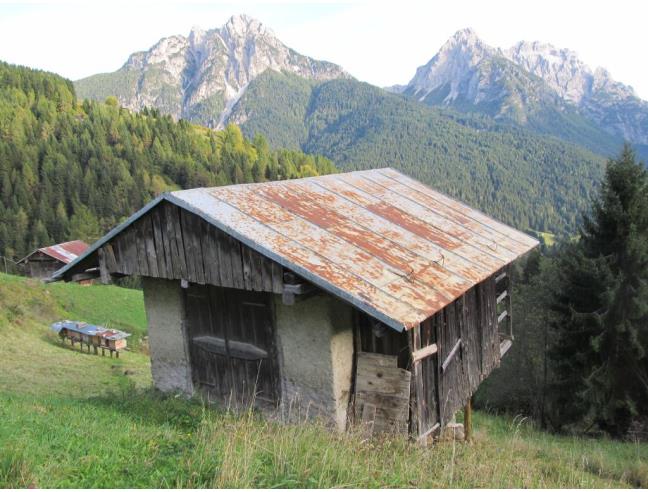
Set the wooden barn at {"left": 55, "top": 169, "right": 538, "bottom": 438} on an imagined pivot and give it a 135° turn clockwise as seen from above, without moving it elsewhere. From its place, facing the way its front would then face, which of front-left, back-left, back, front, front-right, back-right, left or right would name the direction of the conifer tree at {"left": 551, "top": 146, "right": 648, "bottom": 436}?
front-right

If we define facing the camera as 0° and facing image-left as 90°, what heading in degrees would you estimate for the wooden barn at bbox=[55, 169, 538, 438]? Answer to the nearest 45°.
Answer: approximately 45°
